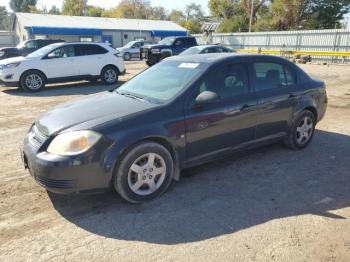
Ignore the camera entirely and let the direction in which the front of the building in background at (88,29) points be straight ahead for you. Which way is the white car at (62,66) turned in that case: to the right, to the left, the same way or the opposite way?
to the right

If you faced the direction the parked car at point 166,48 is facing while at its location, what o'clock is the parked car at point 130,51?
the parked car at point 130,51 is roughly at 4 o'clock from the parked car at point 166,48.

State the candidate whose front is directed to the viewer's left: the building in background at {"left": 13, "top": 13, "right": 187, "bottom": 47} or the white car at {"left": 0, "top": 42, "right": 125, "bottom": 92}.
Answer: the white car

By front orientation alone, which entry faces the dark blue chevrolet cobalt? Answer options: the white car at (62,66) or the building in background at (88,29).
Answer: the building in background

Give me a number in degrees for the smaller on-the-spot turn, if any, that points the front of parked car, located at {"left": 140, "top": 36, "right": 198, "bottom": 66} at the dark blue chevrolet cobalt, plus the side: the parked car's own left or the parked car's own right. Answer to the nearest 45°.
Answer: approximately 45° to the parked car's own left

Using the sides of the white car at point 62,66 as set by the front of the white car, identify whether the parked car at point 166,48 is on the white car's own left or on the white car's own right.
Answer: on the white car's own right

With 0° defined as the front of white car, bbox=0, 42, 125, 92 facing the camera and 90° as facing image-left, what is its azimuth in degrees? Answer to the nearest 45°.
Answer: approximately 90°

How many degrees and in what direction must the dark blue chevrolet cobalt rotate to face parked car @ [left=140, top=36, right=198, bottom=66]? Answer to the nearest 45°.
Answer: approximately 135° to its right

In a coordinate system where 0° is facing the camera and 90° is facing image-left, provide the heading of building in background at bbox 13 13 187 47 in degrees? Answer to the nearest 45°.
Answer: approximately 0°

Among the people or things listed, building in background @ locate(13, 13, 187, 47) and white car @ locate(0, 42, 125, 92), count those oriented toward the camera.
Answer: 1

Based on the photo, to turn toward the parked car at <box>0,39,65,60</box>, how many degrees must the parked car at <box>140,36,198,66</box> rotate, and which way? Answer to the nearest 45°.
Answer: approximately 45° to its right
